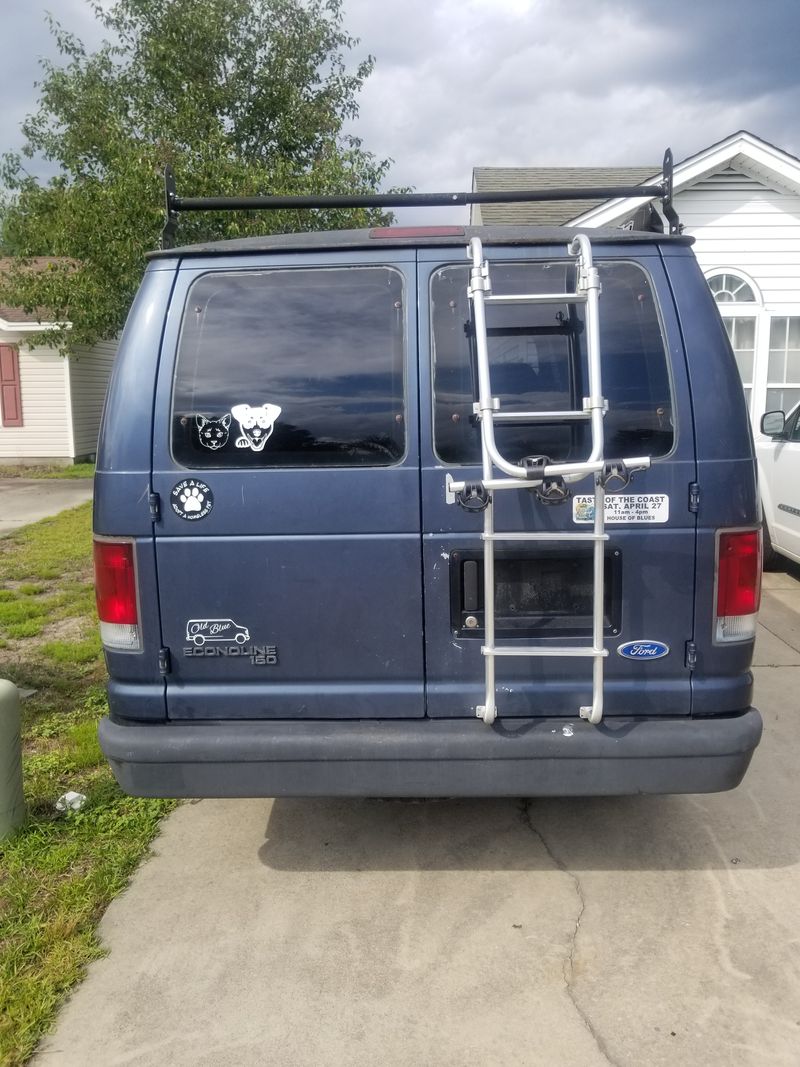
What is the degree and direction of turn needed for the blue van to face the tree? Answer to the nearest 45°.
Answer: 0° — it already faces it

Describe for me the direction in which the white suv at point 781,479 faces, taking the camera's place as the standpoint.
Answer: facing away from the viewer and to the left of the viewer

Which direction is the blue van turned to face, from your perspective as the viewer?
facing away from the viewer

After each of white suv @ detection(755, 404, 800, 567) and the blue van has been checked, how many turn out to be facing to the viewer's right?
0

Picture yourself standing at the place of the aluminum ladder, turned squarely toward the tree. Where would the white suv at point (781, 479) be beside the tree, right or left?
right

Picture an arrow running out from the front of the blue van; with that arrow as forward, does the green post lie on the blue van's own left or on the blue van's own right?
on the blue van's own left

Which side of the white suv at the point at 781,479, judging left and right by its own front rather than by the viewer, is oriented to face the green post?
left
